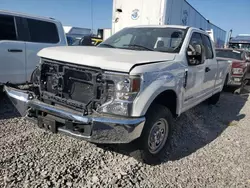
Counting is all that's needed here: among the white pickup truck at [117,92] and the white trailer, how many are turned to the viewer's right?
0

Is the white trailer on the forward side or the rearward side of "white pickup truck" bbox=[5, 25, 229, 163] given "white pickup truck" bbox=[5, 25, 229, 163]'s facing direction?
on the rearward side

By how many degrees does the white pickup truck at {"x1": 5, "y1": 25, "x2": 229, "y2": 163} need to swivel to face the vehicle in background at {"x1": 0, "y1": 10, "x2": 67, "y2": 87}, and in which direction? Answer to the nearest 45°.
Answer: approximately 90° to its right
